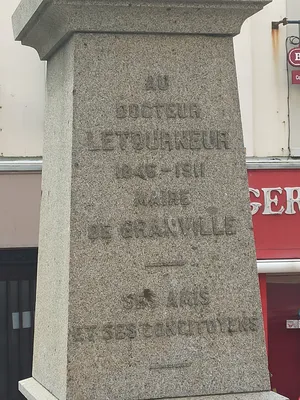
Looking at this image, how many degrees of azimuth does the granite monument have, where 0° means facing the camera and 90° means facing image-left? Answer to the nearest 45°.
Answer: approximately 0°
